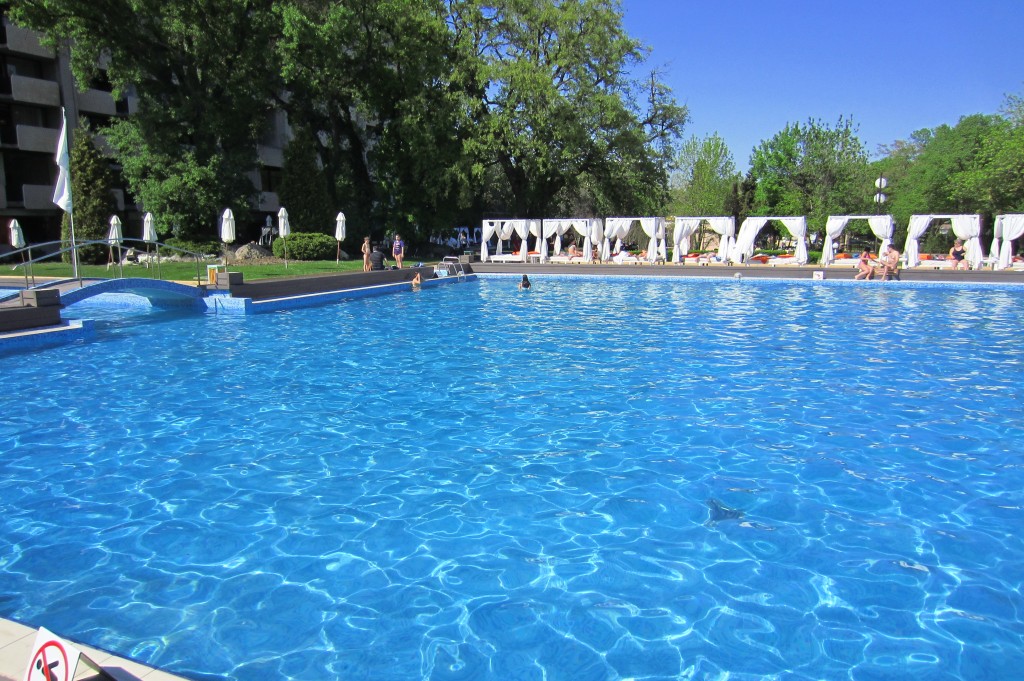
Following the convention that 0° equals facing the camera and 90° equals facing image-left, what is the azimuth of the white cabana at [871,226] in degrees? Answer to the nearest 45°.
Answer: approximately 0°

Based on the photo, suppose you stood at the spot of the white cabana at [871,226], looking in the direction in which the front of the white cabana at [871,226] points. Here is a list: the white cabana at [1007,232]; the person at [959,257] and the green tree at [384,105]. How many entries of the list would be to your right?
1

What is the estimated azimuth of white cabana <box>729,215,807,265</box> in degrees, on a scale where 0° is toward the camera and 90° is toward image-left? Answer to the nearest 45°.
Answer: approximately 0°

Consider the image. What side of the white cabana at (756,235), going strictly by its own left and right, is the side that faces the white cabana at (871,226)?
left

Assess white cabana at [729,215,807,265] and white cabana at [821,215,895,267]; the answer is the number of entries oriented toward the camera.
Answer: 2

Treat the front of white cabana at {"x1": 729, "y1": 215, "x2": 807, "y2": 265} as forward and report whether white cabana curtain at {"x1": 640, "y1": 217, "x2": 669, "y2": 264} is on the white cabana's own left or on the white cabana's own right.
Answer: on the white cabana's own right

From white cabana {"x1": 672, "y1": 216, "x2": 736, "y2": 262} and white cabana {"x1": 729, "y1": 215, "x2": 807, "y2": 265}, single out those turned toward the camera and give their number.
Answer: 2
